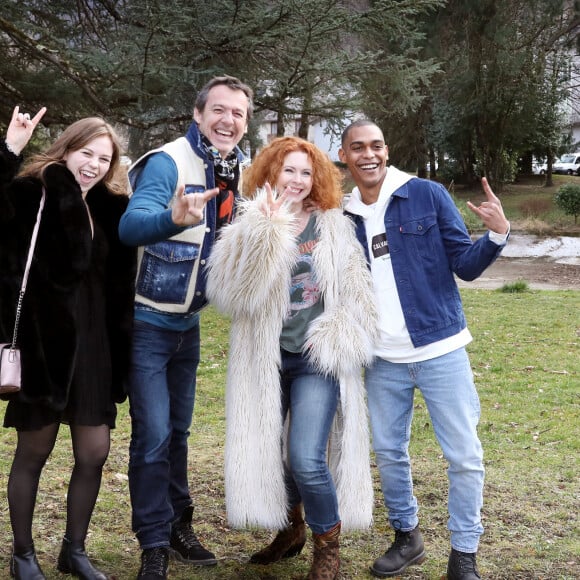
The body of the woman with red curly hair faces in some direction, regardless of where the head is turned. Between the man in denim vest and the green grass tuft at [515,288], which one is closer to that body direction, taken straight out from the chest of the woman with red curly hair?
the man in denim vest

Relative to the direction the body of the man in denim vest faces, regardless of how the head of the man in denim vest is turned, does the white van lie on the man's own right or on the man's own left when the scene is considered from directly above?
on the man's own left

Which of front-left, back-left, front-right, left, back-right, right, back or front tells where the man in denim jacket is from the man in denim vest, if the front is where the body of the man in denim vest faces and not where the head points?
front-left

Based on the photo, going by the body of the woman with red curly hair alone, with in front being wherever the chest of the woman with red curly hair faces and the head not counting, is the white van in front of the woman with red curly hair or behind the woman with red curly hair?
behind

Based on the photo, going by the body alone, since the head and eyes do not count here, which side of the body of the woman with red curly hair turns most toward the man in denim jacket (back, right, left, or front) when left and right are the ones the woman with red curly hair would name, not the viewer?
left

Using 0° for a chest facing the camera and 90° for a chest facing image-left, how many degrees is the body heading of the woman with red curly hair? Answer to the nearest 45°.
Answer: approximately 0°

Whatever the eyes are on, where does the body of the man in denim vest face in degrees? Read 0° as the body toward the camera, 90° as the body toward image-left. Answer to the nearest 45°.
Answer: approximately 315°

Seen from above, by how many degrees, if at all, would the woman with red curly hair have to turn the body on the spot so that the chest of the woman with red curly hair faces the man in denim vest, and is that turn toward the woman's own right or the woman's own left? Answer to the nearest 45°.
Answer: approximately 90° to the woman's own right
